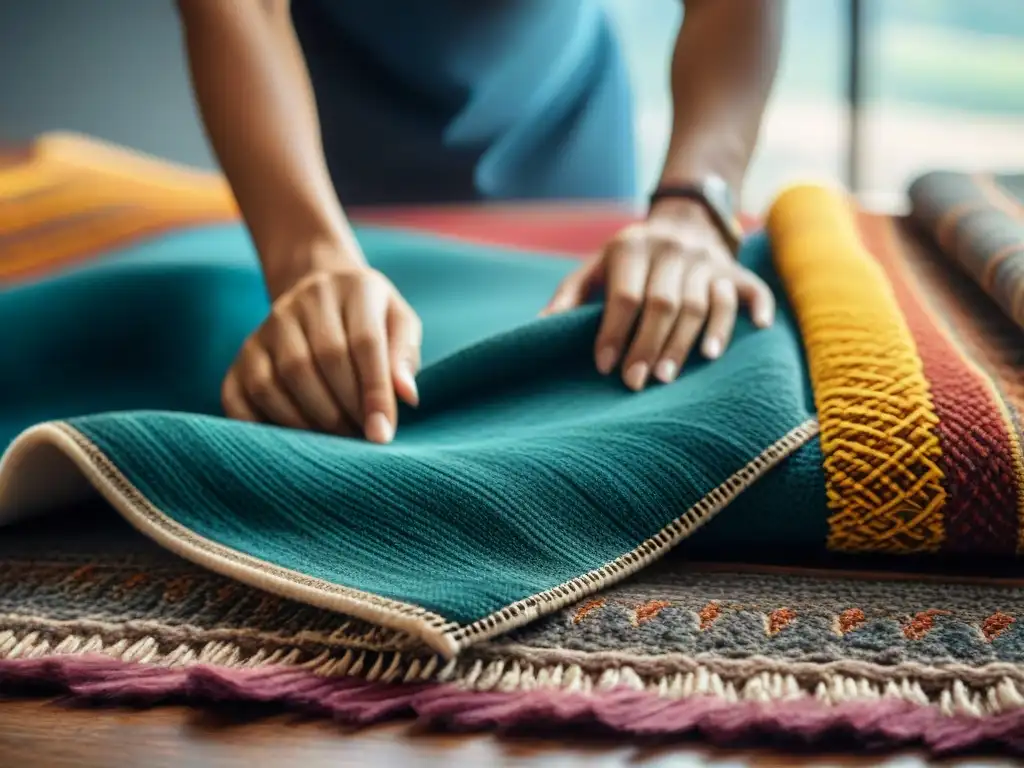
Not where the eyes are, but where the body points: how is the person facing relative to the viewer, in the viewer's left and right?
facing the viewer
